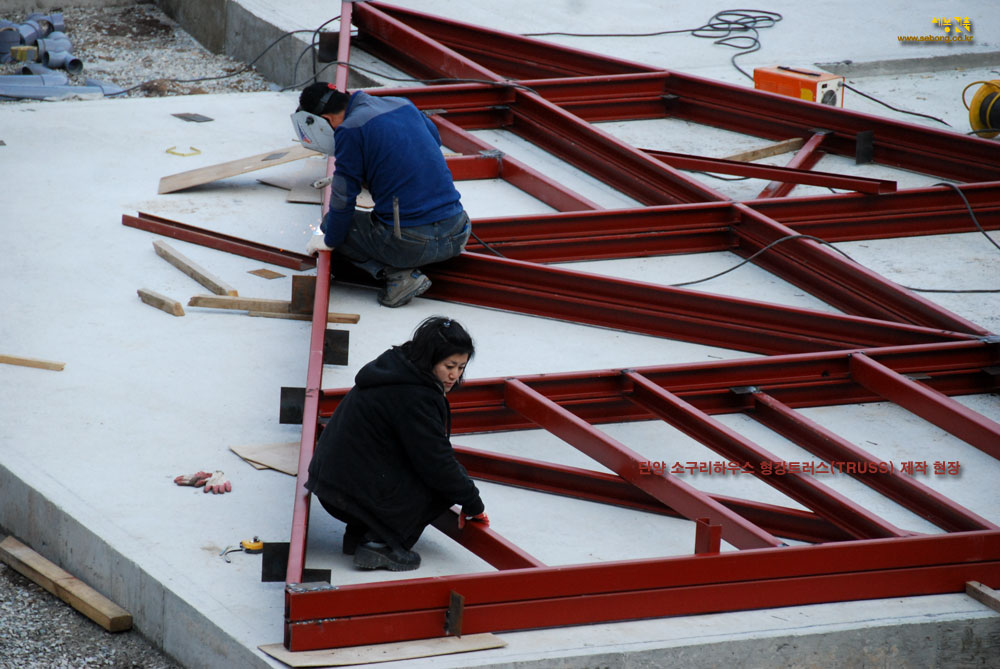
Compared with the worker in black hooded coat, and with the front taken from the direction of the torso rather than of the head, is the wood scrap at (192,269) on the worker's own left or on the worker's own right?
on the worker's own left

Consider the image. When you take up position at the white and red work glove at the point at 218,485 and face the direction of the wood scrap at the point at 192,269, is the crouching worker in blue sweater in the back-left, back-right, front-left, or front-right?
front-right

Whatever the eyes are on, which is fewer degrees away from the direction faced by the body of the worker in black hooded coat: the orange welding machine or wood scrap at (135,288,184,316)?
the orange welding machine

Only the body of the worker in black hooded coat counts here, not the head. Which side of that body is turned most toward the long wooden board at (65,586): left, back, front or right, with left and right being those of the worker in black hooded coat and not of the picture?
back

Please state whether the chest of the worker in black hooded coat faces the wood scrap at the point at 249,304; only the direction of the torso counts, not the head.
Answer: no

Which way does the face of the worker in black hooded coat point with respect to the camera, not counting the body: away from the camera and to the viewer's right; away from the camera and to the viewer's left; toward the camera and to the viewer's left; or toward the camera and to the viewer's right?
toward the camera and to the viewer's right

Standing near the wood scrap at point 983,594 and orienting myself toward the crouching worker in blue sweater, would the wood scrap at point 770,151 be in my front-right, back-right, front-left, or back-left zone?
front-right

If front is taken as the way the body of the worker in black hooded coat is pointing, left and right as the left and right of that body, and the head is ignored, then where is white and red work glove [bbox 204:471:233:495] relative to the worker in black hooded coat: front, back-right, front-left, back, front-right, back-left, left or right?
back-left

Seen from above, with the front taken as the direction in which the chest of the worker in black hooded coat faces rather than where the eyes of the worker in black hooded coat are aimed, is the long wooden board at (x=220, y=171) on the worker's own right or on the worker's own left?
on the worker's own left

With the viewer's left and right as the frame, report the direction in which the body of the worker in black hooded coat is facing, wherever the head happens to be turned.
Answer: facing to the right of the viewer

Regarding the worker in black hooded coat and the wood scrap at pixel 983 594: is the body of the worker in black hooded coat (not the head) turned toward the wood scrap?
yes

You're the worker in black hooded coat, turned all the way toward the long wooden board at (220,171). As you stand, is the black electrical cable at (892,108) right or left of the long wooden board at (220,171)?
right
